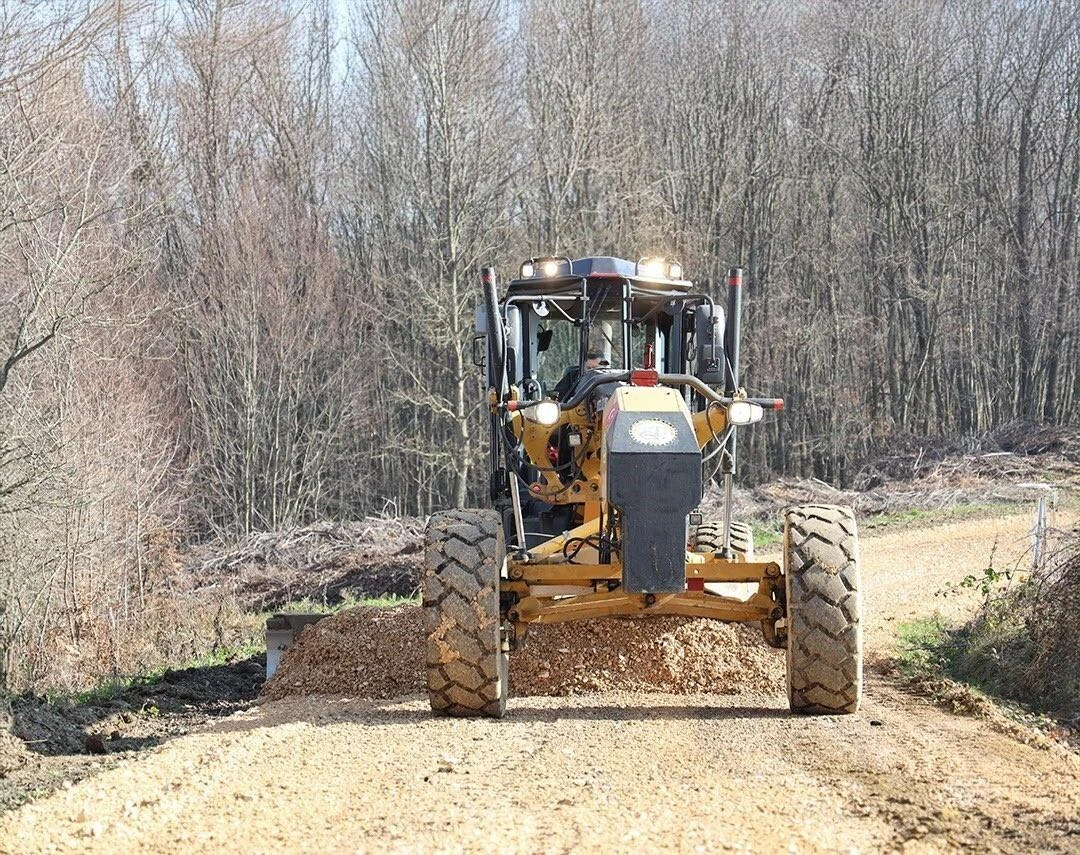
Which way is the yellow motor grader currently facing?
toward the camera
